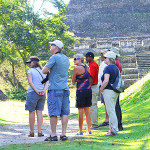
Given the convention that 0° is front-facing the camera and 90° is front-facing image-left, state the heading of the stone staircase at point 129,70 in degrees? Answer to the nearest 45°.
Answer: approximately 0°

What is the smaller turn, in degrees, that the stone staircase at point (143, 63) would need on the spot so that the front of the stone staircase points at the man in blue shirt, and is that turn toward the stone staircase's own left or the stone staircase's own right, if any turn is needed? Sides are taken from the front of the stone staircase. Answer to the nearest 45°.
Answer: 0° — it already faces them

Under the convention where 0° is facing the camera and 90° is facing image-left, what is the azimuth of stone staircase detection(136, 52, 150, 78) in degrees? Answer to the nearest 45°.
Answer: approximately 0°
